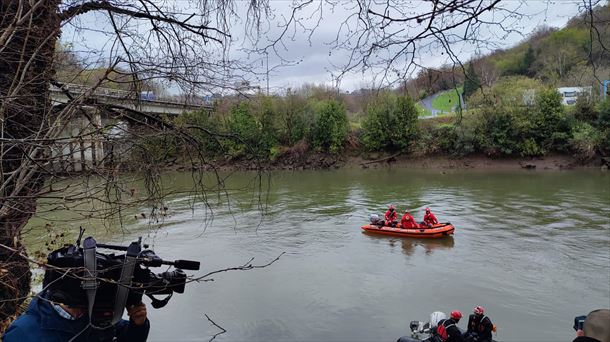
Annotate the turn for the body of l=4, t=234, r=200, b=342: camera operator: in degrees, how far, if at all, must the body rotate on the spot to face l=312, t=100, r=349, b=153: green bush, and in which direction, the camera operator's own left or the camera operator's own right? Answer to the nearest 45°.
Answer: approximately 45° to the camera operator's own left

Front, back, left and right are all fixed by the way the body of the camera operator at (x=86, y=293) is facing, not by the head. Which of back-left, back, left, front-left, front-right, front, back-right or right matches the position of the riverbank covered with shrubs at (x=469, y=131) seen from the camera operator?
front-left

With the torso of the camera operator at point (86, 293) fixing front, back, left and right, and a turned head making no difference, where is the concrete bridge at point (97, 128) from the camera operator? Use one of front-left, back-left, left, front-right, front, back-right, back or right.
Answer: left

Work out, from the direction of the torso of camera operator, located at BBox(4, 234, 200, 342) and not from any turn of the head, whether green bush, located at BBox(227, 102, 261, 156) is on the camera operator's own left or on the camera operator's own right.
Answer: on the camera operator's own left

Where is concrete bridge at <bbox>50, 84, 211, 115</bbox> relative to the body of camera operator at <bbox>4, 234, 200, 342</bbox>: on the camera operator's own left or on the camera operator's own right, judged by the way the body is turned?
on the camera operator's own left

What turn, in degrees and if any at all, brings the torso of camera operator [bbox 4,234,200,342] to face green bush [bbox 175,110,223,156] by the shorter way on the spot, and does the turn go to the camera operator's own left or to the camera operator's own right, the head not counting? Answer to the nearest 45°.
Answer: approximately 45° to the camera operator's own left

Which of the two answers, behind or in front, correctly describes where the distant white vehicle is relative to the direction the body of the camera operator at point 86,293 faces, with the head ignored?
in front

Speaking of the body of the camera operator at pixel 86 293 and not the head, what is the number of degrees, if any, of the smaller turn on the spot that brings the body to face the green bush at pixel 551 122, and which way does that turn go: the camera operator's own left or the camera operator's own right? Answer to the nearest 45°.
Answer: approximately 45° to the camera operator's own left
